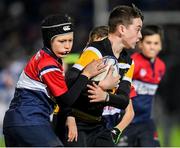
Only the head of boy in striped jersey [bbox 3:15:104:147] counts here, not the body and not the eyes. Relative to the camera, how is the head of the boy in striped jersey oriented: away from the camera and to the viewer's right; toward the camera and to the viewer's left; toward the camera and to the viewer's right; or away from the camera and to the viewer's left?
toward the camera and to the viewer's right

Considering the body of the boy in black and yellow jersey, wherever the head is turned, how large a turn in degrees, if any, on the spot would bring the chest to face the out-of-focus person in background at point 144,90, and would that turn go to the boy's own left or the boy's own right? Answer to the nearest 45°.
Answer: approximately 135° to the boy's own left
